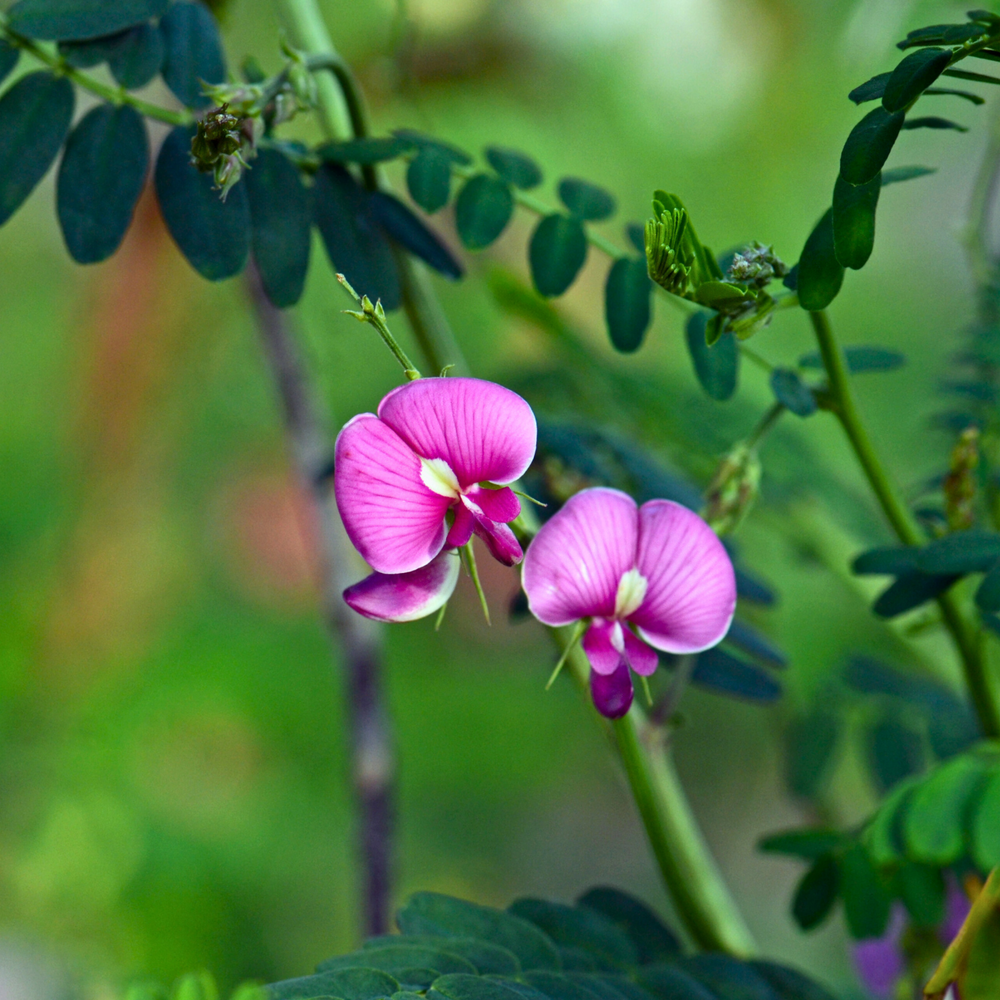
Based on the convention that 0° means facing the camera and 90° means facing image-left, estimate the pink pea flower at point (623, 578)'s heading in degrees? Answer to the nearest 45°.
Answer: approximately 0°
